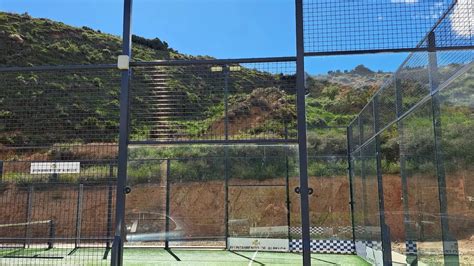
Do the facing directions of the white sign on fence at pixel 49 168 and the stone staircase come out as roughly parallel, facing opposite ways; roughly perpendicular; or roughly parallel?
roughly parallel

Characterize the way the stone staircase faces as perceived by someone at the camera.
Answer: facing the viewer

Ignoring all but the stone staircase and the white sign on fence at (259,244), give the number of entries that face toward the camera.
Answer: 2

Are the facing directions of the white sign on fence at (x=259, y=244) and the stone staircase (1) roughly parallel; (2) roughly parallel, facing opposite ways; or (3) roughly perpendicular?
roughly parallel

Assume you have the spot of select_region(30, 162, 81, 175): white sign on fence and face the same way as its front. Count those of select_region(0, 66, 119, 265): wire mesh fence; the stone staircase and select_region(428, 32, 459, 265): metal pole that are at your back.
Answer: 1

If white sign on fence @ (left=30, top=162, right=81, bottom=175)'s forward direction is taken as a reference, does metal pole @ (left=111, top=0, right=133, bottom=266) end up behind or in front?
in front

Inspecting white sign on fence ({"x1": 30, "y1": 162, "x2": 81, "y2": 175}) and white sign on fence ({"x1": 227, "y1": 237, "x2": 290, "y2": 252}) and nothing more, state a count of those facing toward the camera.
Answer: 2

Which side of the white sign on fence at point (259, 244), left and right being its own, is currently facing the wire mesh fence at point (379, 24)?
front

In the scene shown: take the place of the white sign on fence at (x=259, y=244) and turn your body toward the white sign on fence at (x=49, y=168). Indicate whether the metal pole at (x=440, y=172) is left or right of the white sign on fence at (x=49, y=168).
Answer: left

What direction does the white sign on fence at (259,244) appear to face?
toward the camera
